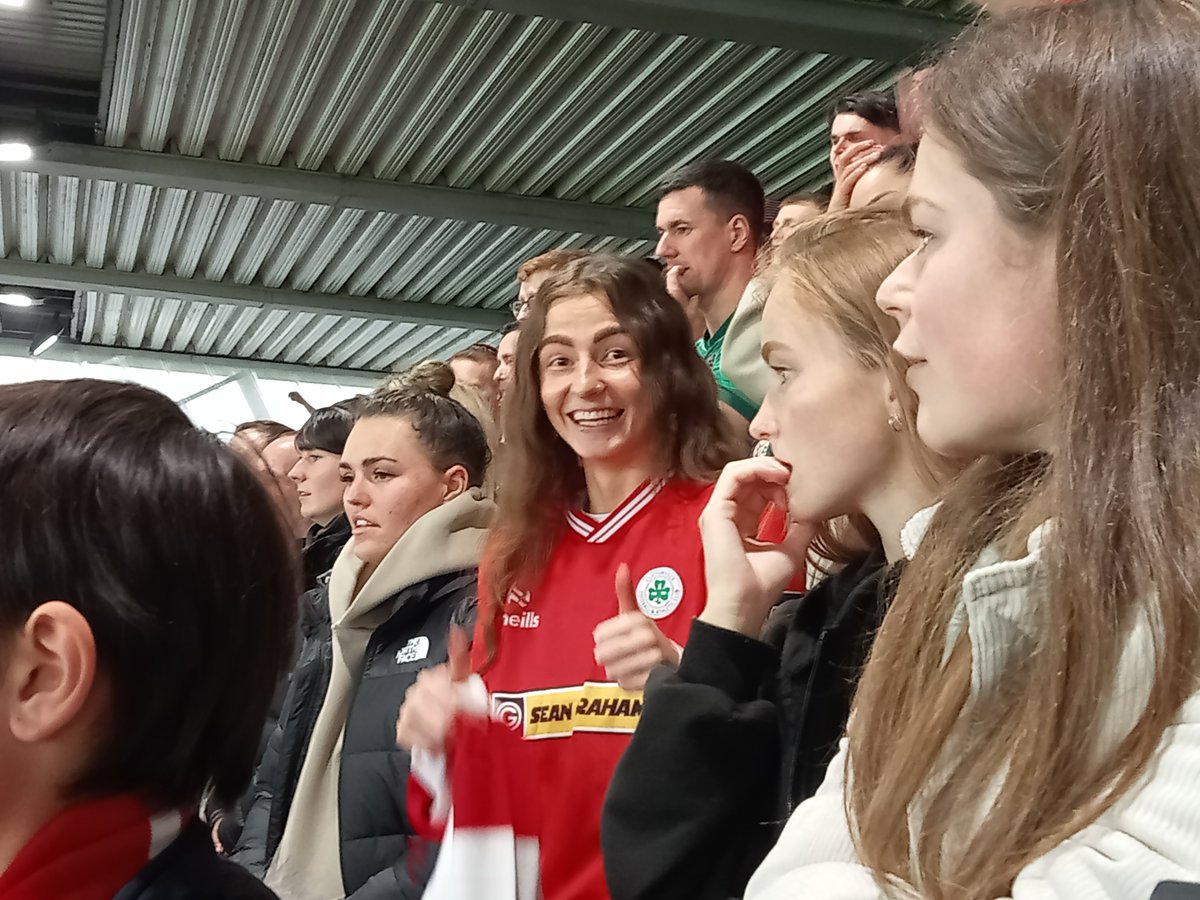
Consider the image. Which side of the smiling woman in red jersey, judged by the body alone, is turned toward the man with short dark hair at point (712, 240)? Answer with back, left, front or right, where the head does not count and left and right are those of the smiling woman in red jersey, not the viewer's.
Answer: back

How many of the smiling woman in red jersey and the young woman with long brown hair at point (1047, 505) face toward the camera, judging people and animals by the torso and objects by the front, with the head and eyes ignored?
1

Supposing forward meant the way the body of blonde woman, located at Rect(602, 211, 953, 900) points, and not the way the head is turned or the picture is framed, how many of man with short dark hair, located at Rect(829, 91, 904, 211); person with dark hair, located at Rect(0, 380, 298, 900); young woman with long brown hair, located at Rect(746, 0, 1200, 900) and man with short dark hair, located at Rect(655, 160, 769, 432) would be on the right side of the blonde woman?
2

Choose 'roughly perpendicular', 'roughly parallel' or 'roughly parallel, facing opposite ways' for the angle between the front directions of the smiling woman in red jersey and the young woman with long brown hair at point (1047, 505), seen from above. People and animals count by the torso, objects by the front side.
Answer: roughly perpendicular

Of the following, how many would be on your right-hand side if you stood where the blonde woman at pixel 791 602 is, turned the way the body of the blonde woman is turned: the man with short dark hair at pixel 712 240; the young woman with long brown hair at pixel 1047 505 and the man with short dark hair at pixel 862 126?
2

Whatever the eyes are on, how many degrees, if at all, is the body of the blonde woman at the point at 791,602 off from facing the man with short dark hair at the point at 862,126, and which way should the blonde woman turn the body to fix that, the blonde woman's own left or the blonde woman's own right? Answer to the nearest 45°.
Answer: approximately 90° to the blonde woman's own right

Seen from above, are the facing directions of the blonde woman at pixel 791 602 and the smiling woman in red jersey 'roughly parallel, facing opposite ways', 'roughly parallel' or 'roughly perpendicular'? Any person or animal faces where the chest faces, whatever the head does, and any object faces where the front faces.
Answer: roughly perpendicular

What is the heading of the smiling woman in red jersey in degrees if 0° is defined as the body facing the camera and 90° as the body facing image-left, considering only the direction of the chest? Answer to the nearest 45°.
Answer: approximately 0°

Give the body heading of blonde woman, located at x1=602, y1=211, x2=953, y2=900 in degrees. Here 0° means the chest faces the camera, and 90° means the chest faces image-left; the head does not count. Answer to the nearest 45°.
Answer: approximately 90°

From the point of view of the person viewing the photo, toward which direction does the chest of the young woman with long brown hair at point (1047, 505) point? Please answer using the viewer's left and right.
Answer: facing to the left of the viewer
